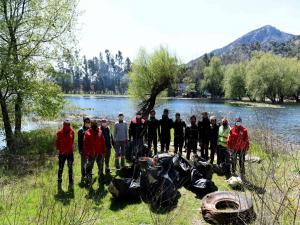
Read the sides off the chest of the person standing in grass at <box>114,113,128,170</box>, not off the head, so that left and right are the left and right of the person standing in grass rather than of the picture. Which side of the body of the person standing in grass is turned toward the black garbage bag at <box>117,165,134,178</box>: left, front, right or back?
front

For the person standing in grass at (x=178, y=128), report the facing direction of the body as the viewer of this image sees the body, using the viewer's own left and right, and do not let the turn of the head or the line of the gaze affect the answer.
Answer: facing the viewer

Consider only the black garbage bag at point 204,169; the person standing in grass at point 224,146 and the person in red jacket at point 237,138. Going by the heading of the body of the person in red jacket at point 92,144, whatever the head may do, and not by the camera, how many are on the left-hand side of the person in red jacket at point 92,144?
3

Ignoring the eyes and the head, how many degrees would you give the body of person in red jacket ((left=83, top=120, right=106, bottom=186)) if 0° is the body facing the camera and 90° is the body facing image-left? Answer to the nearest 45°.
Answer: approximately 0°

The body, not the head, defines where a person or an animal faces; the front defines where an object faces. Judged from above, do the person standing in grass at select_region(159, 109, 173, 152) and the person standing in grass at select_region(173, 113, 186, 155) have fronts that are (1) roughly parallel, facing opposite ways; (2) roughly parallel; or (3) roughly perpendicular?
roughly parallel

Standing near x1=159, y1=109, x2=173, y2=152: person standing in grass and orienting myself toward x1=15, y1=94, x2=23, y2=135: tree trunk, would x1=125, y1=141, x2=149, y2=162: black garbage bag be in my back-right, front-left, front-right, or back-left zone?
front-left

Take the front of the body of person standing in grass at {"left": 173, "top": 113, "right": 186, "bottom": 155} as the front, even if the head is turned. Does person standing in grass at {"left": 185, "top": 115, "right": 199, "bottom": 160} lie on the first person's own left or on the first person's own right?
on the first person's own left

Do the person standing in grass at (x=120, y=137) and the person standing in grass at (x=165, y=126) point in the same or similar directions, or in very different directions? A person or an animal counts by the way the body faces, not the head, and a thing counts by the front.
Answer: same or similar directions

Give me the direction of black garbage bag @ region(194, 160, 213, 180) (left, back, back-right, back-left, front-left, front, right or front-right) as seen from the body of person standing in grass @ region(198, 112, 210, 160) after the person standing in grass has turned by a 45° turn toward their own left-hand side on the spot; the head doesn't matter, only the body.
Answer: front-right

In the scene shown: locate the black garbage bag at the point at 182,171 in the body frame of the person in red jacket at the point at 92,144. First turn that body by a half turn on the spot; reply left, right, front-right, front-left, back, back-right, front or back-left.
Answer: right

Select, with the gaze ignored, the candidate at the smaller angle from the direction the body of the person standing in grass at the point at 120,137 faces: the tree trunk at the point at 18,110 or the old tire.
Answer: the old tire

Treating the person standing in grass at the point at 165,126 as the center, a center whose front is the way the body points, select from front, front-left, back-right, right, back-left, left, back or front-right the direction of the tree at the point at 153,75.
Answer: back

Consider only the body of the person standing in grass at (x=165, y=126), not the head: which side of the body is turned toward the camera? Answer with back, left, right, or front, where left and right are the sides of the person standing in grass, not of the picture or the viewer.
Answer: front

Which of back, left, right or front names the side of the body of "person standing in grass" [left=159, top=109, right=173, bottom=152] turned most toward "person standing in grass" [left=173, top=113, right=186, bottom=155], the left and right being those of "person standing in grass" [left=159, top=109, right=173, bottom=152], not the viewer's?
left

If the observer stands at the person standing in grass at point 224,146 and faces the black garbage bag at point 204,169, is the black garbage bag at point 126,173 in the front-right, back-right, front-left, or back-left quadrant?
front-right

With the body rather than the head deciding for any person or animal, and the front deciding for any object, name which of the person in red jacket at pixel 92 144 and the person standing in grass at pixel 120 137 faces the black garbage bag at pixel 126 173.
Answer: the person standing in grass
